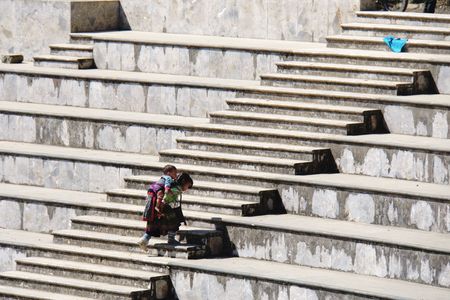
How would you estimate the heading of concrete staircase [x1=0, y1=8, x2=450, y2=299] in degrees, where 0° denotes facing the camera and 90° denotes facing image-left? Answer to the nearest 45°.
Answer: approximately 45°
